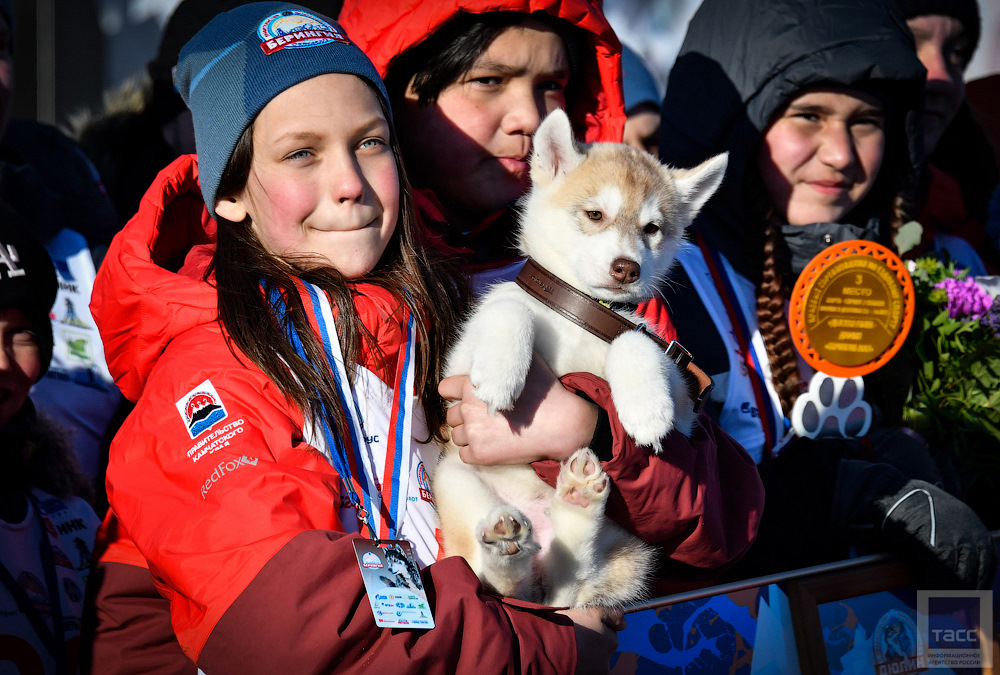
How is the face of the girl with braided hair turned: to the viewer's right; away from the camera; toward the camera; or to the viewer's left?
toward the camera

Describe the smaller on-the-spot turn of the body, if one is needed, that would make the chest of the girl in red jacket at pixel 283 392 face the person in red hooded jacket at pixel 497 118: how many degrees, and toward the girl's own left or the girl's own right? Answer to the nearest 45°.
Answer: approximately 90° to the girl's own left

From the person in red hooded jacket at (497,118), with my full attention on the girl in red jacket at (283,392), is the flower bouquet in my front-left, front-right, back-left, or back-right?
back-left

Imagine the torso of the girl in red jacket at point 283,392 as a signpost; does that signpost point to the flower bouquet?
no

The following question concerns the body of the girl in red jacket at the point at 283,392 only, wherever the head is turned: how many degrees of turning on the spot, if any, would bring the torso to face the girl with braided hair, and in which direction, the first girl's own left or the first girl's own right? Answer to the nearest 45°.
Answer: approximately 90° to the first girl's own left

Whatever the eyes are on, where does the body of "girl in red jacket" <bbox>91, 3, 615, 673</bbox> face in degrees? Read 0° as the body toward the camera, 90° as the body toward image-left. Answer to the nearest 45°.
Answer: approximately 315°
